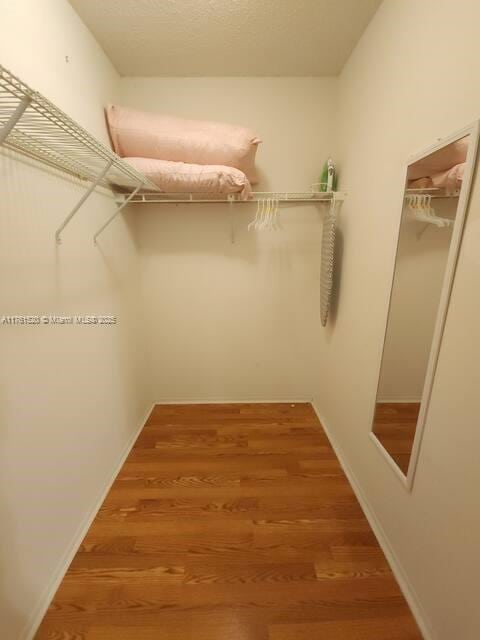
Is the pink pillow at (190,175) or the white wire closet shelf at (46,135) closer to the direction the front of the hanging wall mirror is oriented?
the white wire closet shelf

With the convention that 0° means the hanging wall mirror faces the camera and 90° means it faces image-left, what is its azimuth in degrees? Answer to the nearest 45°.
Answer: approximately 45°

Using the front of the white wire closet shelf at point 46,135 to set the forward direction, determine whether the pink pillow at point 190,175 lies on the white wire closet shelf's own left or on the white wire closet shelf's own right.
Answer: on the white wire closet shelf's own left

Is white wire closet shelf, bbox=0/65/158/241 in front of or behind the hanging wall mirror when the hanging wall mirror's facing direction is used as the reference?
in front

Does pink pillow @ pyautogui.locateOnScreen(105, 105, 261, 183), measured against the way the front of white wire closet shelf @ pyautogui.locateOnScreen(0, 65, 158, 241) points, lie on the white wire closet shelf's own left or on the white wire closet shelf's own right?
on the white wire closet shelf's own left

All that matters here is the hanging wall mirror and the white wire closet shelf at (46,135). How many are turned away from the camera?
0

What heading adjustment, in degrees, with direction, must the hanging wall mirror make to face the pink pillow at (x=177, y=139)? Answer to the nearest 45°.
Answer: approximately 45° to its right

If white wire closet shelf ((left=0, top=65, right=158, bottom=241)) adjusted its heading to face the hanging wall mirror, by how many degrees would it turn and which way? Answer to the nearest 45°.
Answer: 0° — it already faces it

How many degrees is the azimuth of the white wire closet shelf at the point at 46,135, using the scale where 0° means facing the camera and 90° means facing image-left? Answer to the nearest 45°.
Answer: approximately 315°

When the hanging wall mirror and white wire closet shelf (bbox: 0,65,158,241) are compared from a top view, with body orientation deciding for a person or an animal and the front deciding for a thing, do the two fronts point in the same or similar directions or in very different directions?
very different directions

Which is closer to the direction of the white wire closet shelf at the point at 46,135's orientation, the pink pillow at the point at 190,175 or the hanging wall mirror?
the hanging wall mirror
